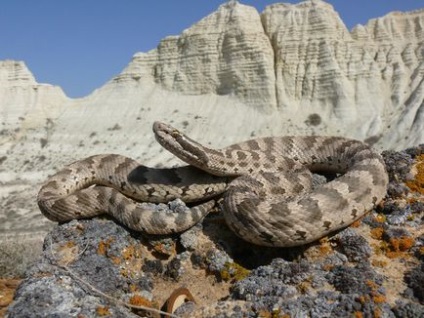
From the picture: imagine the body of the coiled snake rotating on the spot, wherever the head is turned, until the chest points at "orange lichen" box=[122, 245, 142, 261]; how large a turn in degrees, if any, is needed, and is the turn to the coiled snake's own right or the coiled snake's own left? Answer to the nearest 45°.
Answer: approximately 45° to the coiled snake's own left

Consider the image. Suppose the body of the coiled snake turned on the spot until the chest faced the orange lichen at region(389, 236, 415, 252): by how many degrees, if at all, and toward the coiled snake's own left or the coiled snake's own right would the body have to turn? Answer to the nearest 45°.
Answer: approximately 135° to the coiled snake's own left

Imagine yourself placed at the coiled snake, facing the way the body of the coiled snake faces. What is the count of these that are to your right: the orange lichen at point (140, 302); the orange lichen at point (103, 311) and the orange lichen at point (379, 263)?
0

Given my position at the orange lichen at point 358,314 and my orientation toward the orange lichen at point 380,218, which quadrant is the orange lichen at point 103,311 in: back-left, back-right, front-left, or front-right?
back-left

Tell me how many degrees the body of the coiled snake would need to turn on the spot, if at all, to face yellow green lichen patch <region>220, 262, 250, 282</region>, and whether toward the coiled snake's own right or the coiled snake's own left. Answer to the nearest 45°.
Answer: approximately 90° to the coiled snake's own left

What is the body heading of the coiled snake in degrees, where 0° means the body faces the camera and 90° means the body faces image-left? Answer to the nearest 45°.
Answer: approximately 90°

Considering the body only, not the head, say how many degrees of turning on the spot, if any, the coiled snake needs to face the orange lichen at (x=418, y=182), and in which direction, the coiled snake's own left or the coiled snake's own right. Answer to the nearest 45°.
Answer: approximately 180°

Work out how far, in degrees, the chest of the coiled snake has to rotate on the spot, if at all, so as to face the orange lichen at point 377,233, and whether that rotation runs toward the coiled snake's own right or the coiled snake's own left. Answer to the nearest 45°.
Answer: approximately 135° to the coiled snake's own left

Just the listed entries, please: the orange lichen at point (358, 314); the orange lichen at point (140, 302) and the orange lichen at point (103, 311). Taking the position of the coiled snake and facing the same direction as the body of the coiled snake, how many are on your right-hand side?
0
